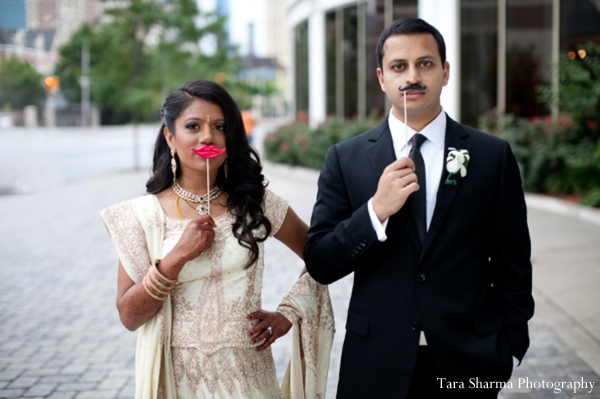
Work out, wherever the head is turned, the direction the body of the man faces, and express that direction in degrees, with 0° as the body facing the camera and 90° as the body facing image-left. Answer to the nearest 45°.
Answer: approximately 0°

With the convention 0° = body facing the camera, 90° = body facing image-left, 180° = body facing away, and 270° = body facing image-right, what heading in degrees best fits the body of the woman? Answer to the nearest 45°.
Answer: approximately 0°

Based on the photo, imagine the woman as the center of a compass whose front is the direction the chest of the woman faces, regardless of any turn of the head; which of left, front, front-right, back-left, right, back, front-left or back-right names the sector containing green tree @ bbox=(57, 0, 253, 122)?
back

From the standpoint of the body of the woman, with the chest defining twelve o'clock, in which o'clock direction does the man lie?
The man is roughly at 10 o'clock from the woman.

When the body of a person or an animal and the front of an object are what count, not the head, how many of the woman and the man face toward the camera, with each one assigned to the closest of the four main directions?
2

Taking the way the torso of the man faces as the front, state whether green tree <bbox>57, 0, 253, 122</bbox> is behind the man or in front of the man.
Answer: behind

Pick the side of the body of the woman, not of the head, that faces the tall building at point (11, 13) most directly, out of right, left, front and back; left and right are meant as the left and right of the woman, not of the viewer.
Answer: back
